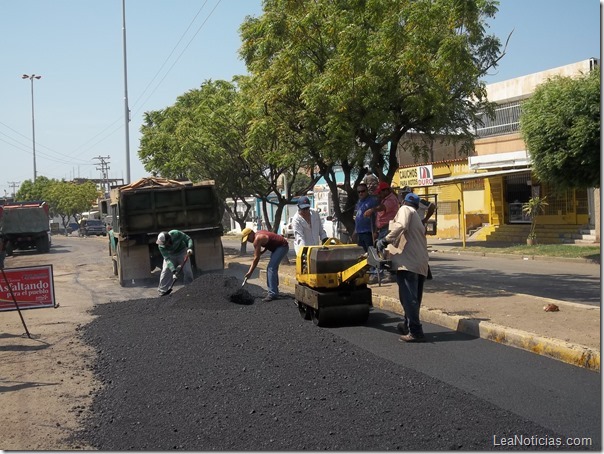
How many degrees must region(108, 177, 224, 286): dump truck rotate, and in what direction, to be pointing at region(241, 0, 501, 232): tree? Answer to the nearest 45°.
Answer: approximately 135° to its right

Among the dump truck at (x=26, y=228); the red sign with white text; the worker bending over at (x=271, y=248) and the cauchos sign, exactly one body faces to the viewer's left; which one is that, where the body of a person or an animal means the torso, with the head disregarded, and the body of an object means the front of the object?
the worker bending over

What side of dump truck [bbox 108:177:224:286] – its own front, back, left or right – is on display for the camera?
back

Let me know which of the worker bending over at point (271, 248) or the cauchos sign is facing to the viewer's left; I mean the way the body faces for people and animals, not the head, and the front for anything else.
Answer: the worker bending over

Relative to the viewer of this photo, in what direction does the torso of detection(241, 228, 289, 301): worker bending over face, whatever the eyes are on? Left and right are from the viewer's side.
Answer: facing to the left of the viewer

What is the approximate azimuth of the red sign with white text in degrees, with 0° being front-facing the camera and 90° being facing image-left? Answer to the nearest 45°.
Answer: approximately 0°

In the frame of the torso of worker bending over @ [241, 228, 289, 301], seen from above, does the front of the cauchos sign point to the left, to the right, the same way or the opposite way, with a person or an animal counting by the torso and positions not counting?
to the left

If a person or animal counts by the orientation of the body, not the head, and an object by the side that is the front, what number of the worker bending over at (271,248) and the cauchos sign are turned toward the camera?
1

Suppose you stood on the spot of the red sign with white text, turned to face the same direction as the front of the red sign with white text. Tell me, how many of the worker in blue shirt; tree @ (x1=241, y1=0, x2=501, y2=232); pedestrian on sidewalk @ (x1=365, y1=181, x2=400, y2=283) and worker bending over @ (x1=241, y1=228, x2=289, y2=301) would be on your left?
4

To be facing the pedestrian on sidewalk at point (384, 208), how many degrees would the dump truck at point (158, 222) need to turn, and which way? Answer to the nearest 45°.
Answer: approximately 135° to its right
